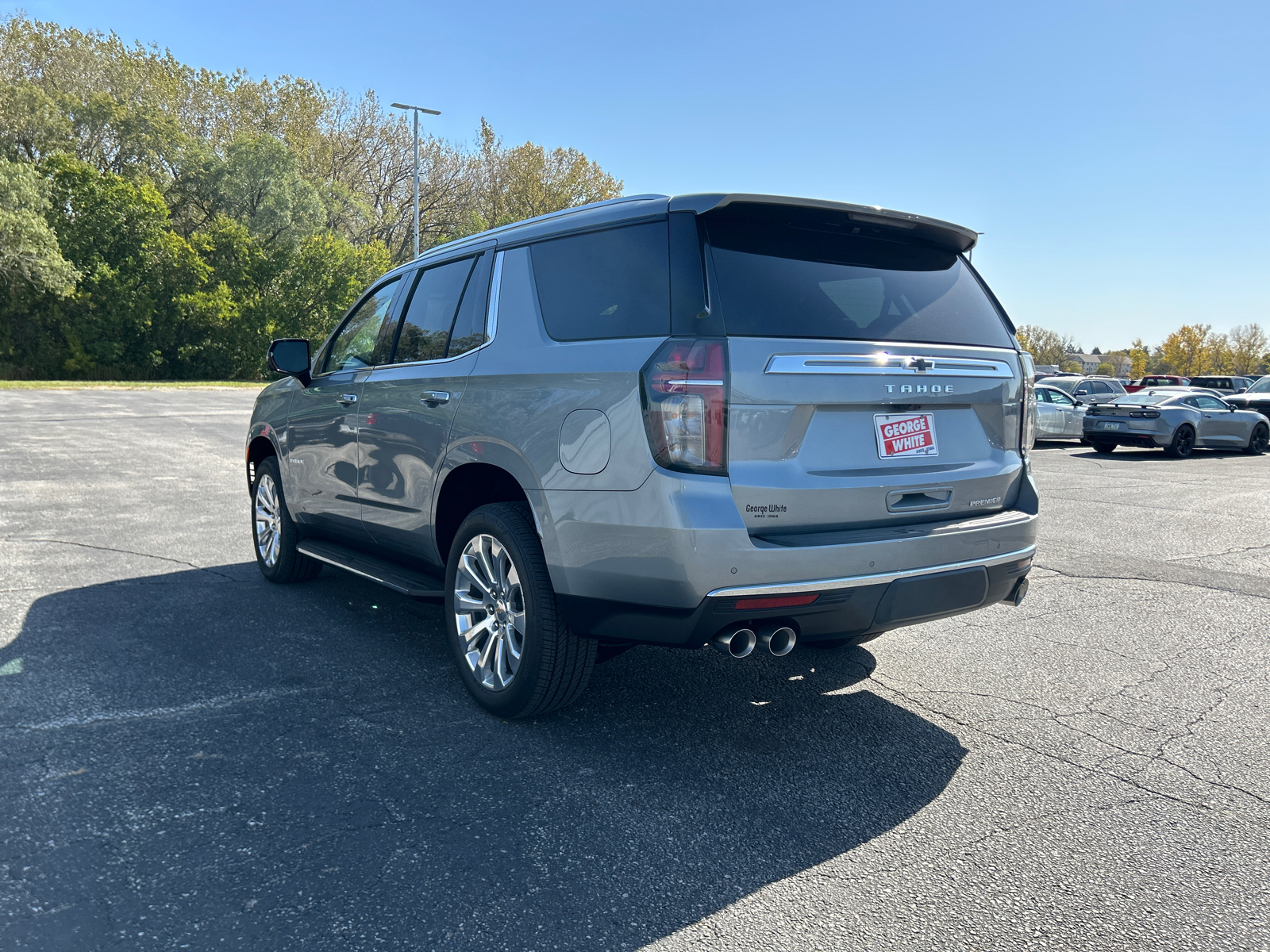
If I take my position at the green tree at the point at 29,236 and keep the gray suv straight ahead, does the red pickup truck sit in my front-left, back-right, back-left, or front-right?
front-left

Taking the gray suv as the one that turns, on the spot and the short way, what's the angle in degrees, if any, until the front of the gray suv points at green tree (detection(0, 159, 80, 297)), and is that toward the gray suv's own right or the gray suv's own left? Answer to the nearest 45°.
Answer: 0° — it already faces it

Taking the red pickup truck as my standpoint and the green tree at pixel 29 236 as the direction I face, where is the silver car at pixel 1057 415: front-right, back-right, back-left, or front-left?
front-left

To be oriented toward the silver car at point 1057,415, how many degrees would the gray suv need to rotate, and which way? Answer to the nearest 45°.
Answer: approximately 90° to its right

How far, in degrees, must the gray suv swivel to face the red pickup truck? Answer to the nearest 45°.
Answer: approximately 90° to its right

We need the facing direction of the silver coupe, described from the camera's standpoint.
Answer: facing away from the viewer and to the right of the viewer

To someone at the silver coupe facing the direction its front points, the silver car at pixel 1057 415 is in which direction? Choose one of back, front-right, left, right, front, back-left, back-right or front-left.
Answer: left

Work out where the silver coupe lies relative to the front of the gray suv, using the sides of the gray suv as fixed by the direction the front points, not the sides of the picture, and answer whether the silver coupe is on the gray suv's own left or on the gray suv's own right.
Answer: on the gray suv's own right

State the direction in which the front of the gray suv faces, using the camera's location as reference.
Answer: facing away from the viewer and to the left of the viewer

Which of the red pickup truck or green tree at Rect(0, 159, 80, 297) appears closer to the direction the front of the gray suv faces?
the green tree

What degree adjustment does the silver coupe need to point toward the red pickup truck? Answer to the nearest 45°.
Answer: approximately 45° to its left

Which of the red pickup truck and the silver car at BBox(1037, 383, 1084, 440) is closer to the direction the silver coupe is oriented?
the red pickup truck

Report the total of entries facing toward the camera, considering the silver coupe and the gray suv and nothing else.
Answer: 0
